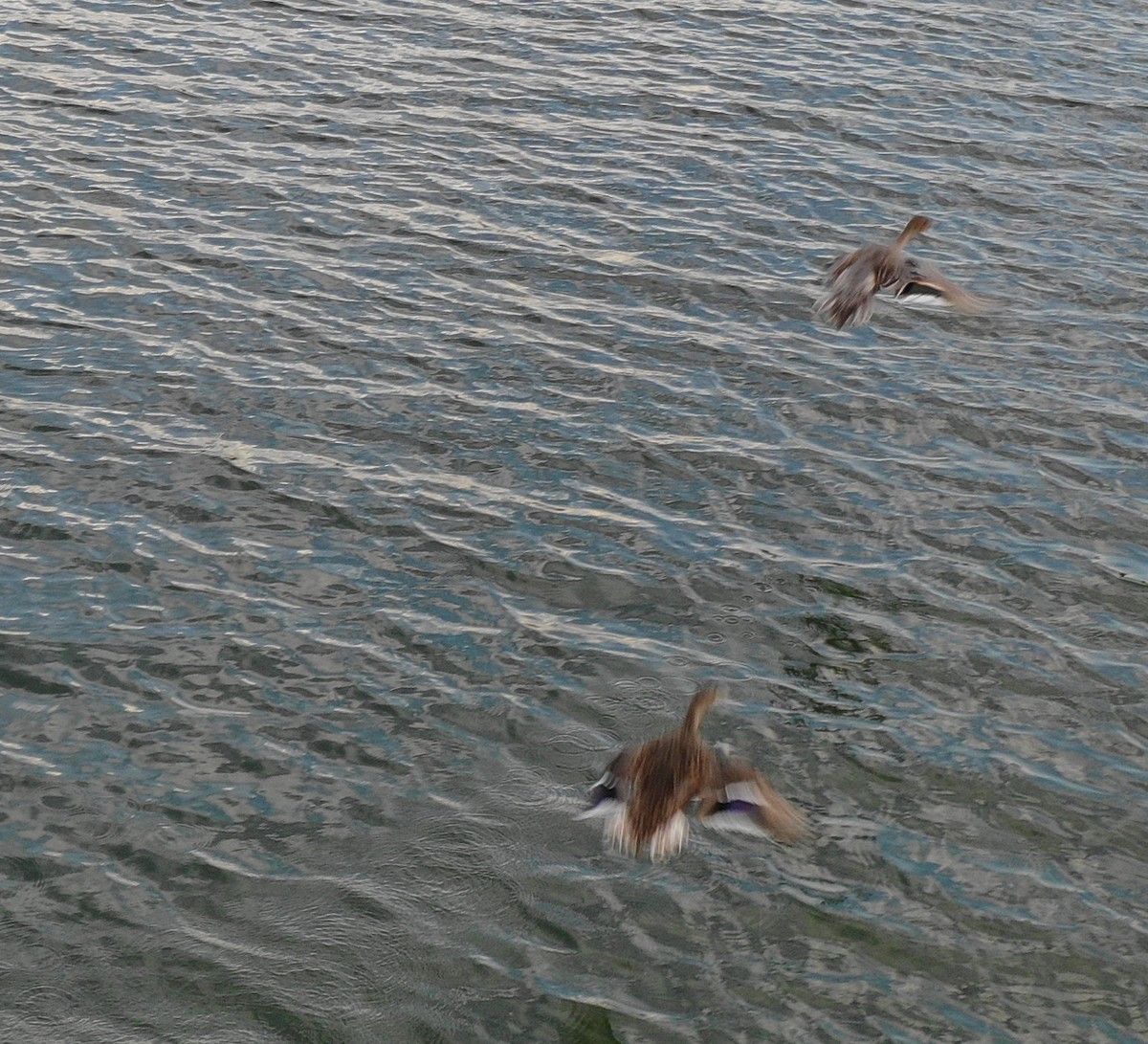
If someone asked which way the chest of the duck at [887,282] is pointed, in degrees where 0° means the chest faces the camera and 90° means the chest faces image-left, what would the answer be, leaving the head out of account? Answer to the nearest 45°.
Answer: approximately 225°
